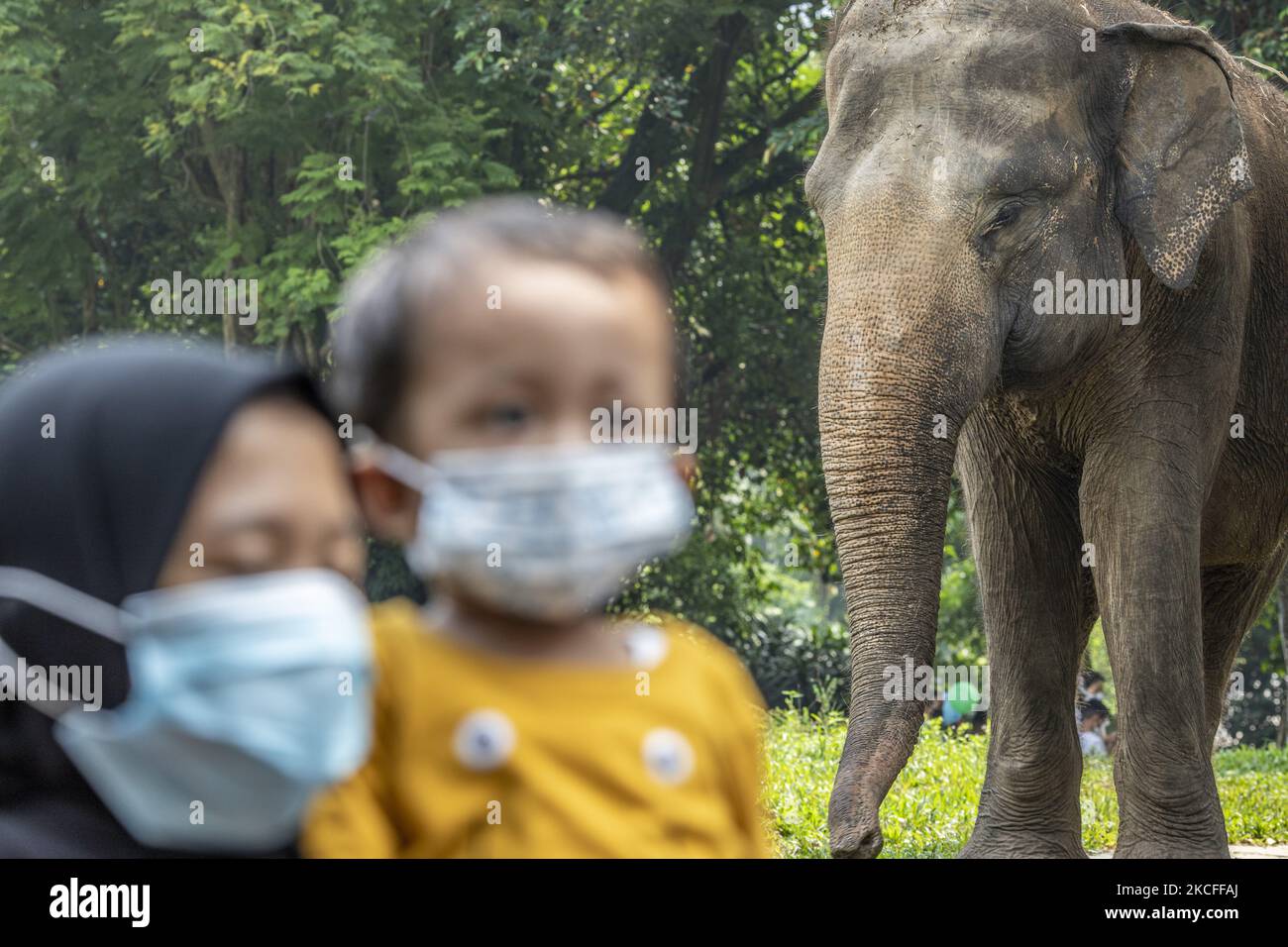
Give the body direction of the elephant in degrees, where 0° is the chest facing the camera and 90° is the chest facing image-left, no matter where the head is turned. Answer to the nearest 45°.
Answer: approximately 45°

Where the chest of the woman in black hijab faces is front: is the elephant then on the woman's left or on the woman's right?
on the woman's left

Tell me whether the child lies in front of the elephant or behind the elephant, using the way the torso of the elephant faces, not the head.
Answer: in front

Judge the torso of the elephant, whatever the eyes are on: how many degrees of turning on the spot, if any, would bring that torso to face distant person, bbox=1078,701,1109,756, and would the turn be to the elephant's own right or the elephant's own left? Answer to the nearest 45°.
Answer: approximately 135° to the elephant's own right

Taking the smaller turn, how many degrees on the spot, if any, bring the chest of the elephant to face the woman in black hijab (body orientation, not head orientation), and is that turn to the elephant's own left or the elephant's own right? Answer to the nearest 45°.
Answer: approximately 45° to the elephant's own left

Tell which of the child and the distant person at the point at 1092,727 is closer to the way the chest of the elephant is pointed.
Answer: the child

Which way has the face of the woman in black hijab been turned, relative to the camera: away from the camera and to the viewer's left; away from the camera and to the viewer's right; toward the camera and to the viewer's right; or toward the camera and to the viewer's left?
toward the camera and to the viewer's right

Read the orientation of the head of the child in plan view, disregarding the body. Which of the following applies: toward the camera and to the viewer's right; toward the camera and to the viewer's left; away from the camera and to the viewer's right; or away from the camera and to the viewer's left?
toward the camera and to the viewer's right
